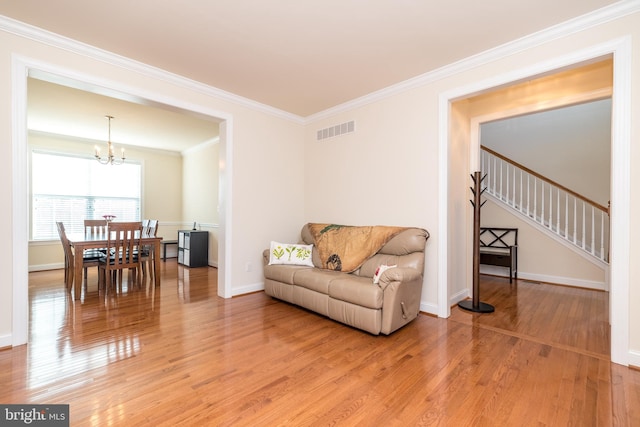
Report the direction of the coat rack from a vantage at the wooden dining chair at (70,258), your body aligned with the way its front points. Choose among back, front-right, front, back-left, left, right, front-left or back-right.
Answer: front-right

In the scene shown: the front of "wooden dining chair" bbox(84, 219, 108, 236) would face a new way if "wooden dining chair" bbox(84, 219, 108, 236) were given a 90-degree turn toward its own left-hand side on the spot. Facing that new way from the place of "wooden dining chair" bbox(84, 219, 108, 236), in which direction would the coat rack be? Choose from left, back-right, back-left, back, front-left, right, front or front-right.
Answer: front-right

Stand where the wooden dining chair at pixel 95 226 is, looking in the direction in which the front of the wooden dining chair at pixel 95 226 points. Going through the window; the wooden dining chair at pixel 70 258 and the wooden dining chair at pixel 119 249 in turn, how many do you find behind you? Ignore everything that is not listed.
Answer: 1

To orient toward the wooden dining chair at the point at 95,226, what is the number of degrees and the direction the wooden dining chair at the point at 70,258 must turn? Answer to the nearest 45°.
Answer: approximately 90° to its left

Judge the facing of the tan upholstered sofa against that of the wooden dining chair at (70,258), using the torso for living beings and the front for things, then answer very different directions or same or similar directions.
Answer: very different directions

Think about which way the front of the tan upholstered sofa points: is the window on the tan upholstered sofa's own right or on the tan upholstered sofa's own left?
on the tan upholstered sofa's own right

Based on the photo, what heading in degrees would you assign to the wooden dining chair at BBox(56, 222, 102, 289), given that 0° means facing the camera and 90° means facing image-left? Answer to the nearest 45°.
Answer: approximately 270°

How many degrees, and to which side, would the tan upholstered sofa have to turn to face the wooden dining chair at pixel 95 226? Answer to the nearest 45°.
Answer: approximately 45° to its right

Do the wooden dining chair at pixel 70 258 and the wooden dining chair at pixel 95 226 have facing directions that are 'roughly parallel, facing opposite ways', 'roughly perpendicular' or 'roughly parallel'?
roughly perpendicular

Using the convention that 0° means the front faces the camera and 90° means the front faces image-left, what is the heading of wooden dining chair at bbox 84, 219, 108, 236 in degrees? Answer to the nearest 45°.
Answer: approximately 0°

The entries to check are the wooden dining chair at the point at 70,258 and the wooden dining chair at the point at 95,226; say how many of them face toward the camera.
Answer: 1

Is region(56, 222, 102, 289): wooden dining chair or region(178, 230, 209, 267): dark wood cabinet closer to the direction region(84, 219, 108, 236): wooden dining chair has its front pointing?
the wooden dining chair

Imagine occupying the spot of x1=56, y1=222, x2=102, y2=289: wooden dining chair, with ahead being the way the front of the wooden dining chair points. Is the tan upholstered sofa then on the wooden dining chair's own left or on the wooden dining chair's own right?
on the wooden dining chair's own right

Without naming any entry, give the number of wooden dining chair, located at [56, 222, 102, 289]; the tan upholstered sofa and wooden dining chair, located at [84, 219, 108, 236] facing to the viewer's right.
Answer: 1

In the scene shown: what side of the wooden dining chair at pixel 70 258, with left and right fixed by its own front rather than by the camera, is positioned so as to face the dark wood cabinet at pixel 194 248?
front
